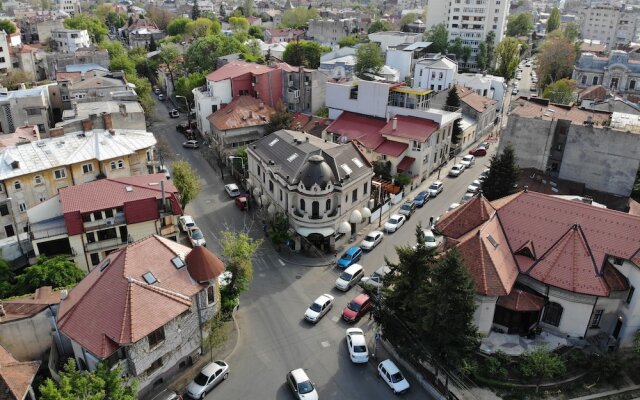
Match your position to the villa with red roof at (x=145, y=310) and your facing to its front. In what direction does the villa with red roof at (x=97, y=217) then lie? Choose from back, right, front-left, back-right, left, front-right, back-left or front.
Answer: back-left

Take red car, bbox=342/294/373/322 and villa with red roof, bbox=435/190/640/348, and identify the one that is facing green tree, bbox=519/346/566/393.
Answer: the villa with red roof

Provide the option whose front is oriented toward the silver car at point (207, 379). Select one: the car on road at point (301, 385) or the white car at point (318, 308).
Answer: the white car at point (318, 308)
